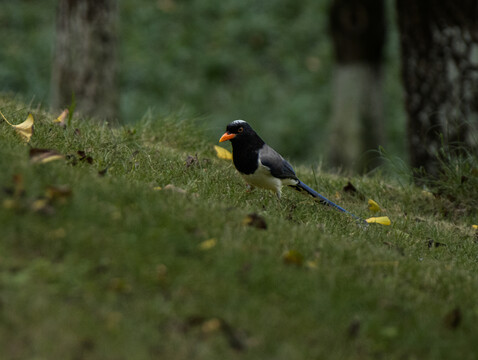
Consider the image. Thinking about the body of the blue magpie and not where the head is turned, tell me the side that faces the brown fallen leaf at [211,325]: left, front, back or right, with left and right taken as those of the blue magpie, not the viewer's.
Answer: left

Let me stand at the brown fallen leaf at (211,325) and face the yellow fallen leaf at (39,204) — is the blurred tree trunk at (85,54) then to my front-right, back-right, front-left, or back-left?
front-right

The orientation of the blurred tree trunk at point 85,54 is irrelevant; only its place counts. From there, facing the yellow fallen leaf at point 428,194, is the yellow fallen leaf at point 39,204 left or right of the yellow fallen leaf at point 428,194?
right

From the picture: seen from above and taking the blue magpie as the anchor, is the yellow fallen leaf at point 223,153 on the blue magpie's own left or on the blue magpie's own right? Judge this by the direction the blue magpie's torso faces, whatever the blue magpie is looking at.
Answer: on the blue magpie's own right

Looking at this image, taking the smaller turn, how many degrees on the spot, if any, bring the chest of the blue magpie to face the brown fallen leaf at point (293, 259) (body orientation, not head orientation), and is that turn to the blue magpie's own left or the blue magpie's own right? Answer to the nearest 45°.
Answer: approximately 90° to the blue magpie's own left

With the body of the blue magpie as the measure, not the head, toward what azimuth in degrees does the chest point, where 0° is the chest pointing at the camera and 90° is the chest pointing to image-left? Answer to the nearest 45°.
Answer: approximately 90°

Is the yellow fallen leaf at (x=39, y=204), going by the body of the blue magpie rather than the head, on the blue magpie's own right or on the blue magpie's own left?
on the blue magpie's own left

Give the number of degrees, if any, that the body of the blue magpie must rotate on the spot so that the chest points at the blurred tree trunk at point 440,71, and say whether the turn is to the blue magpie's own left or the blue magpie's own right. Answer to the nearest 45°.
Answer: approximately 135° to the blue magpie's own right

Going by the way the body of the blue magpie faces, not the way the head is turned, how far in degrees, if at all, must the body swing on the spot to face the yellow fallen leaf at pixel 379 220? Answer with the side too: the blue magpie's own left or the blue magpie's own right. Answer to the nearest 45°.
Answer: approximately 180°

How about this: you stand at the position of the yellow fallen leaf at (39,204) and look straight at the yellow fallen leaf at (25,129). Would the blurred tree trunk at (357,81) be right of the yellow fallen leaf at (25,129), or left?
right

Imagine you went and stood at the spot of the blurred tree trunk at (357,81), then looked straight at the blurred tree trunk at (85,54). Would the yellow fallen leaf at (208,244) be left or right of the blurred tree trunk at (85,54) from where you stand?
left

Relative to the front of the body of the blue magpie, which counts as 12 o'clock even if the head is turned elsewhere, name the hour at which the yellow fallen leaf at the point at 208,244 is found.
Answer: The yellow fallen leaf is roughly at 9 o'clock from the blue magpie.

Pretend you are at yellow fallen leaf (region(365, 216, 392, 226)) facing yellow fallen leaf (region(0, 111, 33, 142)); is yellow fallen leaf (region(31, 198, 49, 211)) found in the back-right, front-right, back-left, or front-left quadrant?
front-left

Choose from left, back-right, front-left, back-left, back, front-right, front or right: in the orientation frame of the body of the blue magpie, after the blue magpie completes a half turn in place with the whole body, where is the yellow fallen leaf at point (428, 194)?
front-left
